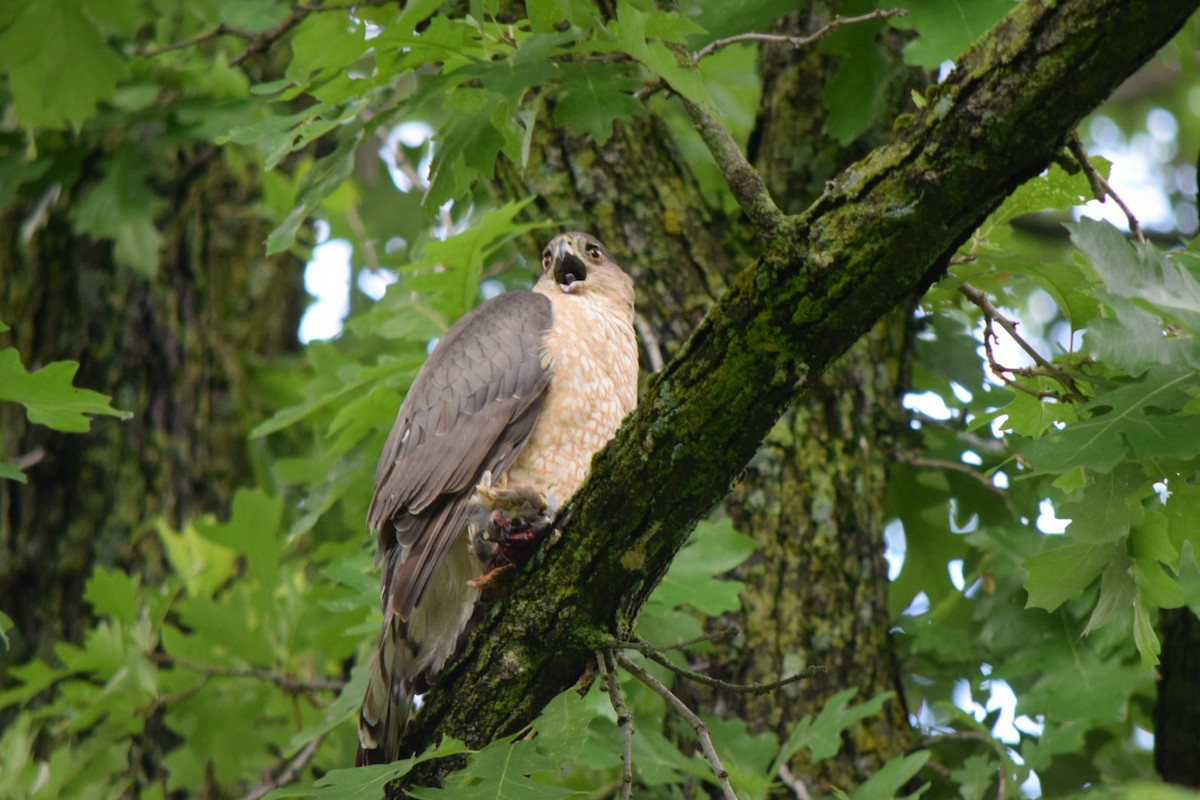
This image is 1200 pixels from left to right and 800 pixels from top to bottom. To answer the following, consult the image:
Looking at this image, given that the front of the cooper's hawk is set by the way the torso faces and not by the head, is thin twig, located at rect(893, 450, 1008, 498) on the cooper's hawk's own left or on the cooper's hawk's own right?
on the cooper's hawk's own left

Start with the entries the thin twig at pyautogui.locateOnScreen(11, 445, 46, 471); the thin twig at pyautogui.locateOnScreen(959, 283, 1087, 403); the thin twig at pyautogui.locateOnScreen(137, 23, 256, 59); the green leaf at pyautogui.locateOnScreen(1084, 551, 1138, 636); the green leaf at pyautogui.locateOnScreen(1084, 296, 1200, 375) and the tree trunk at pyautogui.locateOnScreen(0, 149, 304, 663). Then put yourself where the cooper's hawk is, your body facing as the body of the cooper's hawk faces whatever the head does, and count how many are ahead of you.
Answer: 3

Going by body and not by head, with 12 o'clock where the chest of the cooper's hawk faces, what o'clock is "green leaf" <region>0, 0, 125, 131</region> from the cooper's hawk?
The green leaf is roughly at 5 o'clock from the cooper's hawk.

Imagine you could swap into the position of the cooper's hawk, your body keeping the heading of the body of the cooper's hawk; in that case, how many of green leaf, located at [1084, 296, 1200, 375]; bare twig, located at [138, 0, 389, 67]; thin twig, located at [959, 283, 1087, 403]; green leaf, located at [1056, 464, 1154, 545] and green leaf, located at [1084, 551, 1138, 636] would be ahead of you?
4

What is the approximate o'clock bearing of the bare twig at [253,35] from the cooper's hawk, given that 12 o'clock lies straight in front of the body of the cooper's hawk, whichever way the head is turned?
The bare twig is roughly at 6 o'clock from the cooper's hawk.

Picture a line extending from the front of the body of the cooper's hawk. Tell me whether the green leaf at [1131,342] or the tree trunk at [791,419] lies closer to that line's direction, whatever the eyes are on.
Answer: the green leaf

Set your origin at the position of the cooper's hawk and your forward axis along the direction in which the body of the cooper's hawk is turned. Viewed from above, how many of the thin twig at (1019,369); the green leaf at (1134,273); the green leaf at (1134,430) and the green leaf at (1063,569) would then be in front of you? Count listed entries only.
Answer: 4

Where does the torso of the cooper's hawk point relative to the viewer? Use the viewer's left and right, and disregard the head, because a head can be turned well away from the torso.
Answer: facing the viewer and to the right of the viewer

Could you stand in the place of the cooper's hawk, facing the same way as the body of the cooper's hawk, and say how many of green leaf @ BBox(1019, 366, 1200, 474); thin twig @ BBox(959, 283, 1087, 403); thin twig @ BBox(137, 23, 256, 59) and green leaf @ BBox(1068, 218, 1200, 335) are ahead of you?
3

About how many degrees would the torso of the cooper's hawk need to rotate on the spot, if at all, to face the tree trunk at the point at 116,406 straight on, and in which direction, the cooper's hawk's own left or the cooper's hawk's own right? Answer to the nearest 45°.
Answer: approximately 180°

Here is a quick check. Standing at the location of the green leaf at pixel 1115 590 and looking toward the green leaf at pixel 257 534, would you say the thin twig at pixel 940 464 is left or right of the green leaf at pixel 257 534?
right
